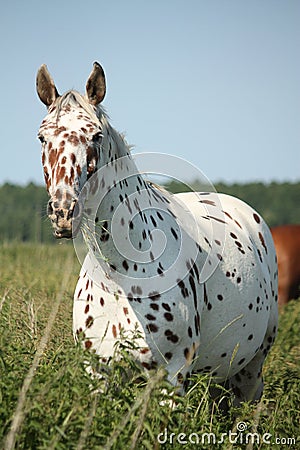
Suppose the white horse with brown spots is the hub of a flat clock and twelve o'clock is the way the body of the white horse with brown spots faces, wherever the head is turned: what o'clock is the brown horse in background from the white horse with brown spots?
The brown horse in background is roughly at 5 o'clock from the white horse with brown spots.

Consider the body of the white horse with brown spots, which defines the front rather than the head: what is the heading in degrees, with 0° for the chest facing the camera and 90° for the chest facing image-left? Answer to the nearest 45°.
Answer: approximately 45°
